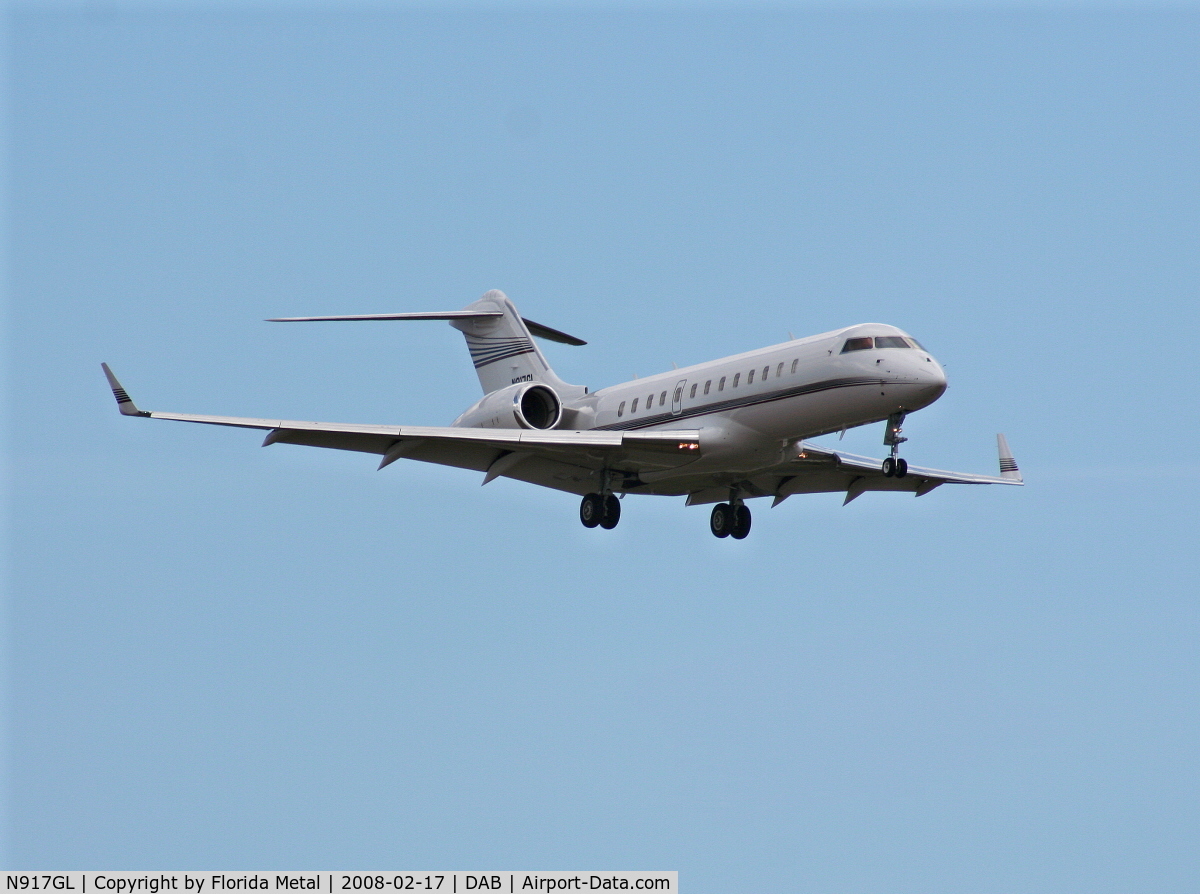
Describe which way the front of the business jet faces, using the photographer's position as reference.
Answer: facing the viewer and to the right of the viewer
